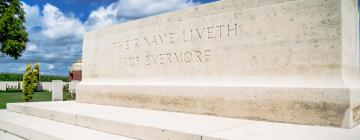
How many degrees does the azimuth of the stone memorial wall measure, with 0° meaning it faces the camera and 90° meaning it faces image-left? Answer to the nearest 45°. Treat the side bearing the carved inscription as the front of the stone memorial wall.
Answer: approximately 45°

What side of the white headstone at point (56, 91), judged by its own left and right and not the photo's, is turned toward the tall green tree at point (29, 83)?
right

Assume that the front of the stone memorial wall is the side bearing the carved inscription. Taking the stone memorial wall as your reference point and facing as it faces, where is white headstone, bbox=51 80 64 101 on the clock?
The white headstone is roughly at 3 o'clock from the stone memorial wall.

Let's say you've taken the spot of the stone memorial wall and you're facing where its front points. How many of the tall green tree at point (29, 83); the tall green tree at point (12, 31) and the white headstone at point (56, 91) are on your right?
3

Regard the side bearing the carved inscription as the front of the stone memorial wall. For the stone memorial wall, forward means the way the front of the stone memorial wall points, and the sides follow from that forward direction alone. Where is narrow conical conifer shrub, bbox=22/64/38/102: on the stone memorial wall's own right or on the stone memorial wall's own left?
on the stone memorial wall's own right

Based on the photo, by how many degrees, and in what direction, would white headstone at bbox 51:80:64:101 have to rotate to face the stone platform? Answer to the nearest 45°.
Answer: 0° — it already faces it
